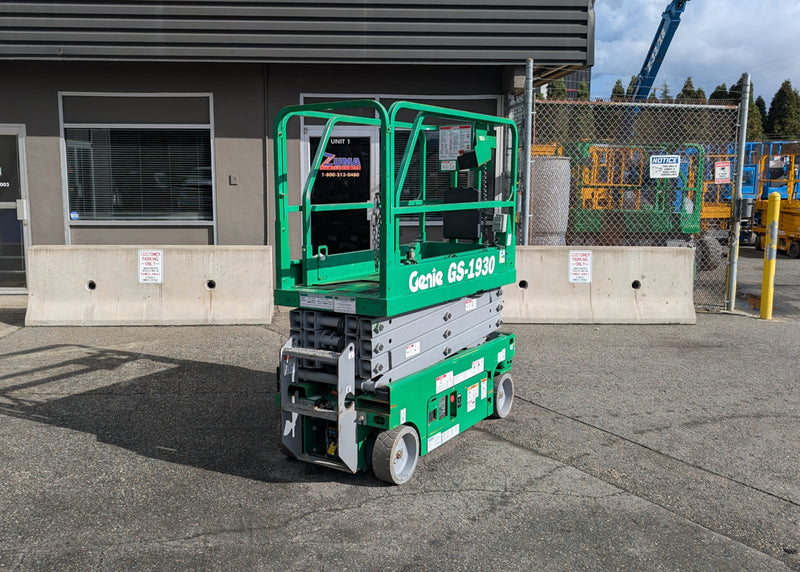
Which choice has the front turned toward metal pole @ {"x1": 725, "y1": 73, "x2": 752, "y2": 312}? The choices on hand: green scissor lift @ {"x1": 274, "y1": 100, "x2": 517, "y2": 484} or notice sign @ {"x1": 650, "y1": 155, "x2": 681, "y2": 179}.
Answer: the green scissor lift

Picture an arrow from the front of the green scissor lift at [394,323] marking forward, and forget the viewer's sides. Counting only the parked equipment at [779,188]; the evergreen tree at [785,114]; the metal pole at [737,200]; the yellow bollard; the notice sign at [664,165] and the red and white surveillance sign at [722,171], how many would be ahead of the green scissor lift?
6

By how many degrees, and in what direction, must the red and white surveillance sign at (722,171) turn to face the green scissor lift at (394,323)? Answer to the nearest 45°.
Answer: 0° — it already faces it

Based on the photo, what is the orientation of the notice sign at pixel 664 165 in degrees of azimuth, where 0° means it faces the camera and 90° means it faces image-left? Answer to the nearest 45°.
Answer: approximately 0°

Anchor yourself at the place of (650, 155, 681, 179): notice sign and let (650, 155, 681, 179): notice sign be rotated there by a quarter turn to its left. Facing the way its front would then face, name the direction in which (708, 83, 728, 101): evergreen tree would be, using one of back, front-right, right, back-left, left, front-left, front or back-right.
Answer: left

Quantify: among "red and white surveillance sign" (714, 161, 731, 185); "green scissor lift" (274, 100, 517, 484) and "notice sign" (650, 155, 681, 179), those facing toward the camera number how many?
2

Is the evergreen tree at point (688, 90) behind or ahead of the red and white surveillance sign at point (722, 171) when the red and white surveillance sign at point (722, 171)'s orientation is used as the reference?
behind

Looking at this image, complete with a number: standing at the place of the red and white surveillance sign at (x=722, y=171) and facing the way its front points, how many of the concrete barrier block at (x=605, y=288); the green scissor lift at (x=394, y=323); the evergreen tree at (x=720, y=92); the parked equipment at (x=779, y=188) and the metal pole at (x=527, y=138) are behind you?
2

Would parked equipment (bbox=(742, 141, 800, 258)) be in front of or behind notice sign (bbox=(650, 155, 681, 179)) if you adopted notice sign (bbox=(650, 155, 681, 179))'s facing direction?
behind

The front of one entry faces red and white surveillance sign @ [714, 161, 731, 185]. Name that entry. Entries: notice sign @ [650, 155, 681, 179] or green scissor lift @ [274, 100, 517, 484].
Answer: the green scissor lift

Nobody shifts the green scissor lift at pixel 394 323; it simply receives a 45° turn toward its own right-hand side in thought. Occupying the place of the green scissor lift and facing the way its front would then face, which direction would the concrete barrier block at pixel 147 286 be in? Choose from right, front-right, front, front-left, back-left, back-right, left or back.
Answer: back-left

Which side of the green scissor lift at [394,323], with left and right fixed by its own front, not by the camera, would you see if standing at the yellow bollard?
front

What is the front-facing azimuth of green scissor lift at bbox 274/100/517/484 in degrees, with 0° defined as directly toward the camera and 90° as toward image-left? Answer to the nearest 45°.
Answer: approximately 225°

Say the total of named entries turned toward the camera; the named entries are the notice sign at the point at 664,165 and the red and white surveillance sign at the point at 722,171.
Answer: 2
